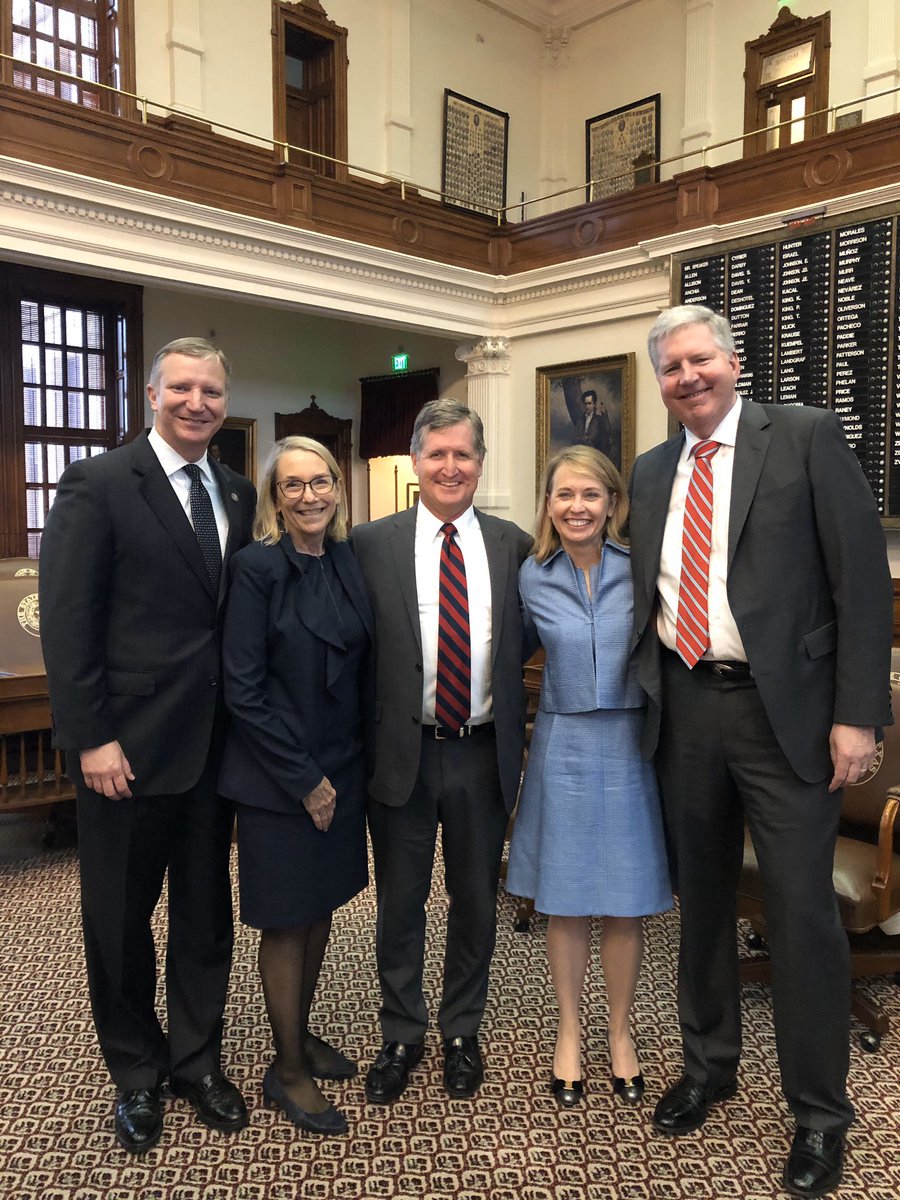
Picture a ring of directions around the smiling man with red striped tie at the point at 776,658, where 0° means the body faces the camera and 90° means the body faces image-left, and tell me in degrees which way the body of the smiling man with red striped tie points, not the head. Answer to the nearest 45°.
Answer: approximately 45°

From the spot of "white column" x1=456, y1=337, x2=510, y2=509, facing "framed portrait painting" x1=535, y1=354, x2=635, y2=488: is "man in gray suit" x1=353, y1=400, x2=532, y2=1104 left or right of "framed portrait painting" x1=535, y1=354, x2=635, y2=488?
right

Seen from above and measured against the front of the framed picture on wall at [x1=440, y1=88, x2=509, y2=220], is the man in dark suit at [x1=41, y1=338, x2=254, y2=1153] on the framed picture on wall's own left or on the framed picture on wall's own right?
on the framed picture on wall's own right

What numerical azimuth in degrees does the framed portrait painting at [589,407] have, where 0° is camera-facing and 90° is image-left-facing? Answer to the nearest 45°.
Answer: approximately 45°

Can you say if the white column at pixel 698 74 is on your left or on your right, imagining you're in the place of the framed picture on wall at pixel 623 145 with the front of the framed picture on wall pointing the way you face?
on your left

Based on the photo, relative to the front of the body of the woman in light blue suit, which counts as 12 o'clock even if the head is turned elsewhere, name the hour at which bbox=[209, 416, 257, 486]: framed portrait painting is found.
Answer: The framed portrait painting is roughly at 5 o'clock from the woman in light blue suit.

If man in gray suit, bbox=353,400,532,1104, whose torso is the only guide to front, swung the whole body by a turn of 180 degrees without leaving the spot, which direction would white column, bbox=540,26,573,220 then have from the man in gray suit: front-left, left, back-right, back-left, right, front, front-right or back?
front

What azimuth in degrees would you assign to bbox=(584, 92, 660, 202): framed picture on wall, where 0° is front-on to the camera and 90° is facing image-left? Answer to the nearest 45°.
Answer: approximately 45°

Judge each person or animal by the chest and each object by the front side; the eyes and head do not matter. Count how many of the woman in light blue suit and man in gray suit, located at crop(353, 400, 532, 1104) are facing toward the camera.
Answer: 2
